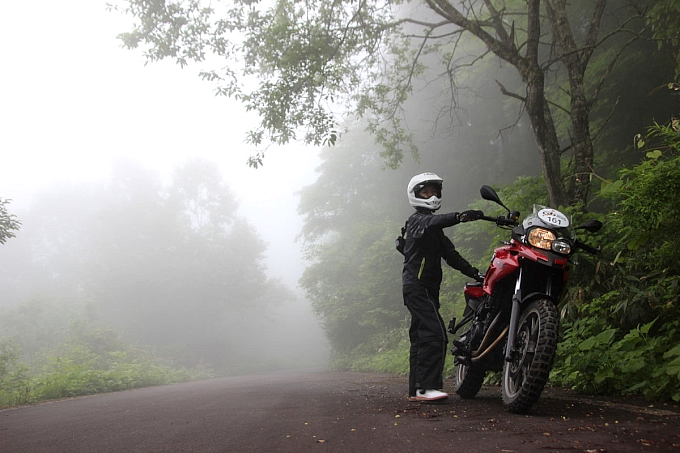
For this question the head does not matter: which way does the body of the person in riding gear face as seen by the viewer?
to the viewer's right

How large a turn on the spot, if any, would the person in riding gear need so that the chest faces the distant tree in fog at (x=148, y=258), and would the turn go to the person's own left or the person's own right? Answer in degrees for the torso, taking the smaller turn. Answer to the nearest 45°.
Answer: approximately 135° to the person's own left

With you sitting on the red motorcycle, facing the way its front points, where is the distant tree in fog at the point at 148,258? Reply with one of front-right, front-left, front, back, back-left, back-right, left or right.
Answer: back

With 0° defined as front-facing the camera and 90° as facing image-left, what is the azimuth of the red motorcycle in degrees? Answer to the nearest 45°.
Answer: approximately 315°

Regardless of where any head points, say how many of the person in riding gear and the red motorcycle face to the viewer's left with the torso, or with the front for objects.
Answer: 0
